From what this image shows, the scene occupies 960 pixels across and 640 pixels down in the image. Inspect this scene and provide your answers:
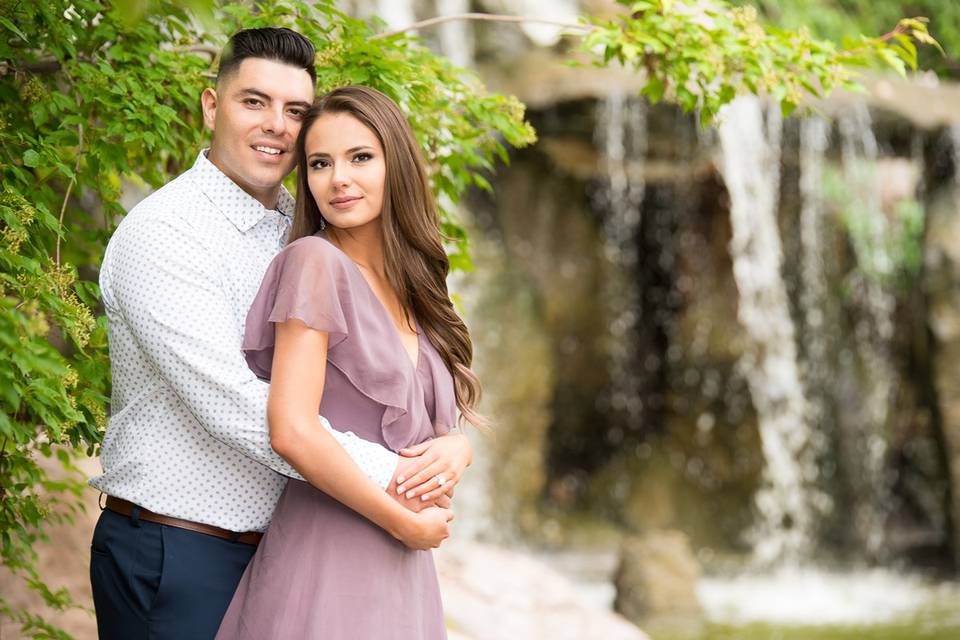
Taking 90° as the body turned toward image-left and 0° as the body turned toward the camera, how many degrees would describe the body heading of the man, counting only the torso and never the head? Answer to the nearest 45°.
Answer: approximately 315°

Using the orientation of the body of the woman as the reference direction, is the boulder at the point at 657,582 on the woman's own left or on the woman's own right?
on the woman's own left

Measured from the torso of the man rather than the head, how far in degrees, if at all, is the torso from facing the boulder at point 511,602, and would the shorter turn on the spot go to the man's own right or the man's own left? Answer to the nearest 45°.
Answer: approximately 90° to the man's own left

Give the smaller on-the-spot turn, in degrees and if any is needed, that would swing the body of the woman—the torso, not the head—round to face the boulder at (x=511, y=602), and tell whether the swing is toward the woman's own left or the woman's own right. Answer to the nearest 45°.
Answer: approximately 135° to the woman's own left

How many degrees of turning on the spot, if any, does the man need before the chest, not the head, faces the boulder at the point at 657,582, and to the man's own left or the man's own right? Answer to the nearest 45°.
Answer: approximately 90° to the man's own left
